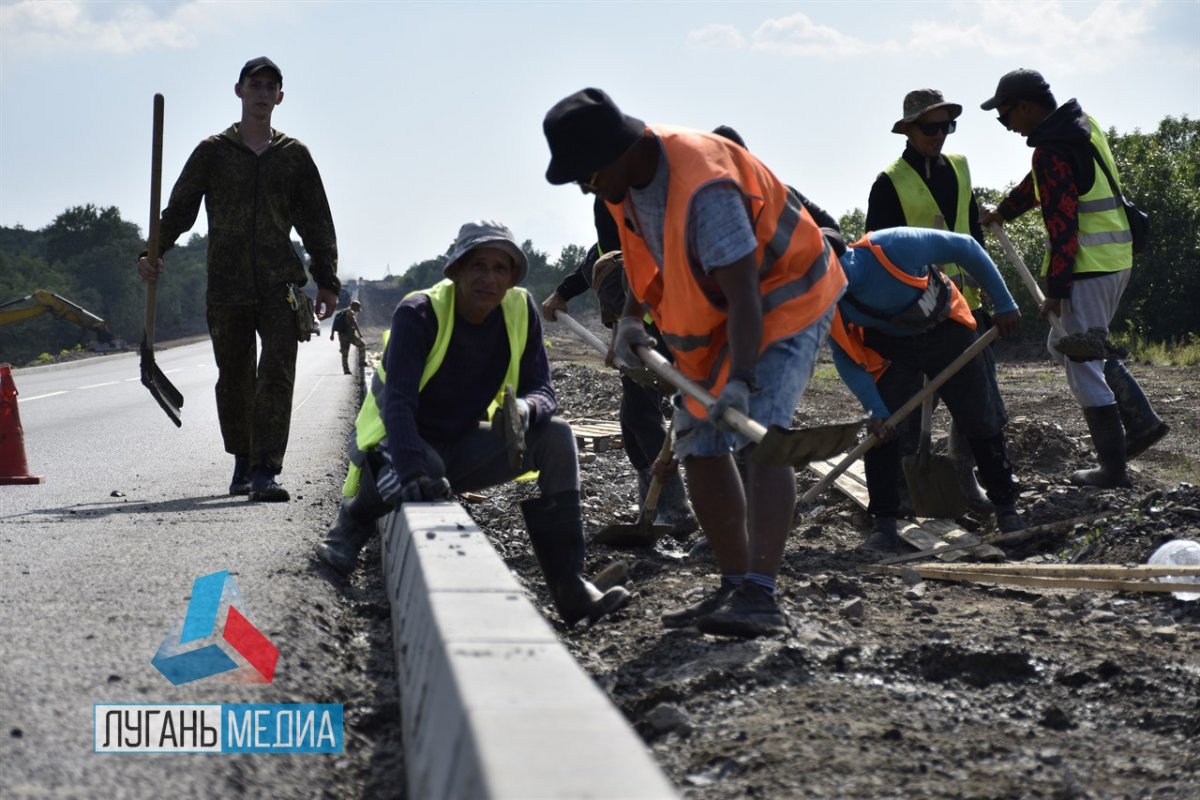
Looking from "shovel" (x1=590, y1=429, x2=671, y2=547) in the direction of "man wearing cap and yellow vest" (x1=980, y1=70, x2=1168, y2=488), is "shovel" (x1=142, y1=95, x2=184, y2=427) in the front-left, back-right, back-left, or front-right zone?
back-left

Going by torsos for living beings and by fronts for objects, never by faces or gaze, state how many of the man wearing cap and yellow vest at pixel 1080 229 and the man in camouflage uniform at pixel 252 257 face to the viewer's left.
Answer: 1

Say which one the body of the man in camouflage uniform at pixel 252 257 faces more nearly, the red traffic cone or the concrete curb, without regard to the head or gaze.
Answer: the concrete curb

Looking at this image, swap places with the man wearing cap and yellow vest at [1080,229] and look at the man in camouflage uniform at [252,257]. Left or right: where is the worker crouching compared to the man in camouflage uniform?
left

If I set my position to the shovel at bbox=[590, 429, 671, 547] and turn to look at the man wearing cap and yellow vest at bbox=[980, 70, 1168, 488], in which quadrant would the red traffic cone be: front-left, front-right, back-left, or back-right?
back-left

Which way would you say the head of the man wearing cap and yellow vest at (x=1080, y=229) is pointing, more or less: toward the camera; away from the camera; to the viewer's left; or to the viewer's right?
to the viewer's left

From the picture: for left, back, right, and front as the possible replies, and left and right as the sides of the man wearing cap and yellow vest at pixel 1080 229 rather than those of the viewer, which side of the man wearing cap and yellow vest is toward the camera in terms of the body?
left

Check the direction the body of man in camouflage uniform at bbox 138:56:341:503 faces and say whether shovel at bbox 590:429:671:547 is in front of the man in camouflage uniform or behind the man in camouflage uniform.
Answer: in front

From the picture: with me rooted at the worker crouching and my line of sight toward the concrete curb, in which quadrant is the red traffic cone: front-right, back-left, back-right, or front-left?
back-right

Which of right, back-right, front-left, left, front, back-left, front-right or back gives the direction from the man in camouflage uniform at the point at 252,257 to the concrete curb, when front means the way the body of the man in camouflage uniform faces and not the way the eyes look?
front

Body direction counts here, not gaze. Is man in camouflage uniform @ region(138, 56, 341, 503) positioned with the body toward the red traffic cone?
no

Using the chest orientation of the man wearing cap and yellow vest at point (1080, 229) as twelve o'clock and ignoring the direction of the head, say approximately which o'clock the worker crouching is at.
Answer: The worker crouching is roughly at 10 o'clock from the man wearing cap and yellow vest.

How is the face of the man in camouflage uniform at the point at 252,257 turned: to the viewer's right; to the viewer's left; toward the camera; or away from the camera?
toward the camera

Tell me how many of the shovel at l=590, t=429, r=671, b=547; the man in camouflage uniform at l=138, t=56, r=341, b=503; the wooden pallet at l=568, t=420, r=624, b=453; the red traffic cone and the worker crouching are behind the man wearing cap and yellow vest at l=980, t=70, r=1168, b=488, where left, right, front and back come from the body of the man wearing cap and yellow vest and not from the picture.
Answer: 0

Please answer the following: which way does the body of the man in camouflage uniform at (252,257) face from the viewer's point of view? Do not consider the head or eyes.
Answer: toward the camera

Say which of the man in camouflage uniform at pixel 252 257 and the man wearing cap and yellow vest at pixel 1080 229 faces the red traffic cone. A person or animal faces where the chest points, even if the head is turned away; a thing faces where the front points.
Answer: the man wearing cap and yellow vest
